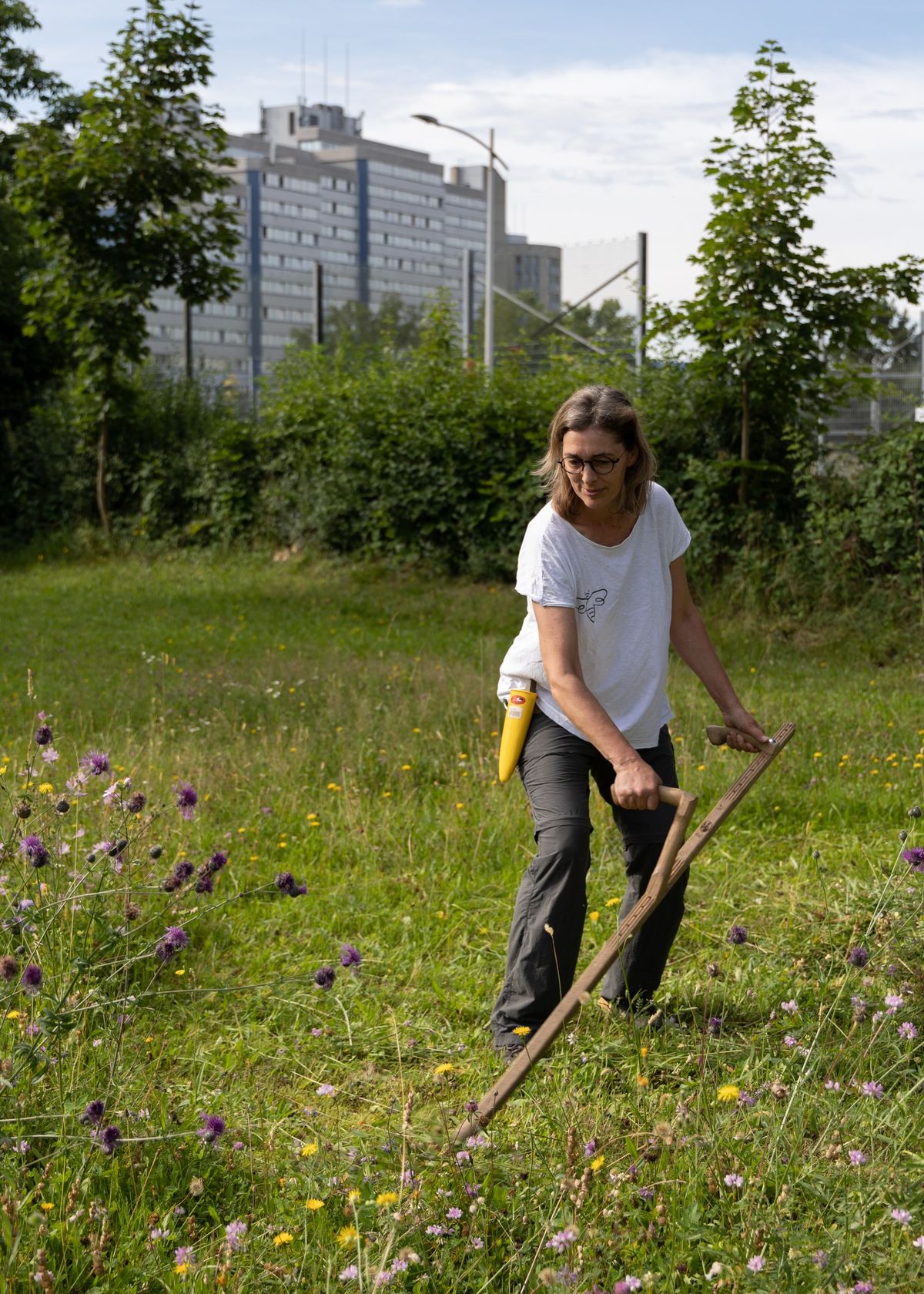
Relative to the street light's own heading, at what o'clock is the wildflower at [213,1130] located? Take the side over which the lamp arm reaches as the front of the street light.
The wildflower is roughly at 9 o'clock from the street light.

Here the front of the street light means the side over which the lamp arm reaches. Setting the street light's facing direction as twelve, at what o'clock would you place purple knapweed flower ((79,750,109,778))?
The purple knapweed flower is roughly at 9 o'clock from the street light.

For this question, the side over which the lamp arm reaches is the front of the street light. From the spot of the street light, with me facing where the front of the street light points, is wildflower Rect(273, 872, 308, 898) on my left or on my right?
on my left

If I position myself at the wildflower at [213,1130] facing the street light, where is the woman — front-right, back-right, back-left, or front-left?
front-right

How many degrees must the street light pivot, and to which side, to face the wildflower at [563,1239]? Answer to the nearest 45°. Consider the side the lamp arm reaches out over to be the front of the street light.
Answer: approximately 90° to its left

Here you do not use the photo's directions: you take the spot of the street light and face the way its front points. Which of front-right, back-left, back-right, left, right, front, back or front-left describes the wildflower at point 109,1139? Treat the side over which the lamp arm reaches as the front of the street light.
left

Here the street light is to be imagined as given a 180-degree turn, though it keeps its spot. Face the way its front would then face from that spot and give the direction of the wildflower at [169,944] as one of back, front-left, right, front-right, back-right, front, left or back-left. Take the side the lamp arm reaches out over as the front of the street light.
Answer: right

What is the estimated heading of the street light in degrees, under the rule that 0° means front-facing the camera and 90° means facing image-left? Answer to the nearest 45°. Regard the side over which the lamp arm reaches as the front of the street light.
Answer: approximately 90°

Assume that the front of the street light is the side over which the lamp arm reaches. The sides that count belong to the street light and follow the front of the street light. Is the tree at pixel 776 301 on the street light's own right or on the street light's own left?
on the street light's own left

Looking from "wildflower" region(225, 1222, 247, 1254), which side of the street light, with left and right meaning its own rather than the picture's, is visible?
left

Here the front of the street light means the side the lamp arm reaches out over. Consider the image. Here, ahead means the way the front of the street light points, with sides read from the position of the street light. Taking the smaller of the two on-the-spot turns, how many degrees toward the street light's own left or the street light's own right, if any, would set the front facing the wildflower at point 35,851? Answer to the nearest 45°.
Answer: approximately 90° to the street light's own left

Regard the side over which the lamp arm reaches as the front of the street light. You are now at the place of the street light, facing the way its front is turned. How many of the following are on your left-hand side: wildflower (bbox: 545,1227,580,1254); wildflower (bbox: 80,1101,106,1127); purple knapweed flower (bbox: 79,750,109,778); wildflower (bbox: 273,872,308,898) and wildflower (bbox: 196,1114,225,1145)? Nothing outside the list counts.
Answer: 5

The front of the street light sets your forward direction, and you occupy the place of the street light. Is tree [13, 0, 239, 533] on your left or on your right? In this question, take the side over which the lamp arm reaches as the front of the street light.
on your left

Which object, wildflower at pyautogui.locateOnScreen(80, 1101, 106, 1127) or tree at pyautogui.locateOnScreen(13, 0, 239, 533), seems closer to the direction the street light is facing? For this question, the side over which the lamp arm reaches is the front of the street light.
the tree

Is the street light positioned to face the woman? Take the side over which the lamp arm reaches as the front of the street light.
no

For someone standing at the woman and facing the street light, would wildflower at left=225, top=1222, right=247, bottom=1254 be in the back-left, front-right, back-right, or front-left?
back-left
